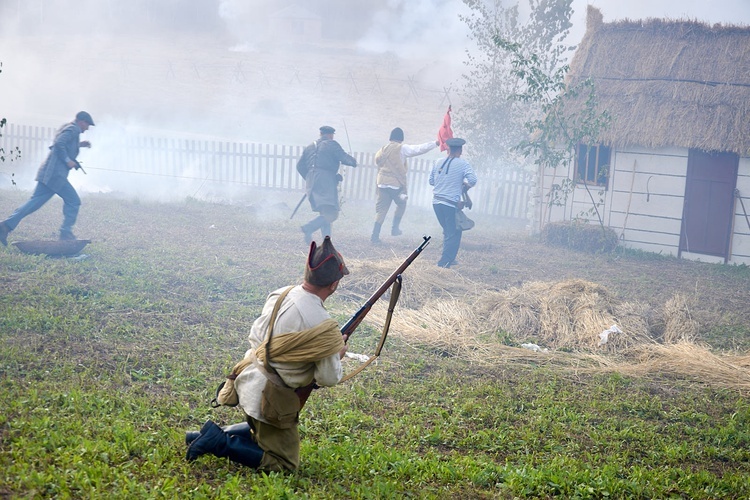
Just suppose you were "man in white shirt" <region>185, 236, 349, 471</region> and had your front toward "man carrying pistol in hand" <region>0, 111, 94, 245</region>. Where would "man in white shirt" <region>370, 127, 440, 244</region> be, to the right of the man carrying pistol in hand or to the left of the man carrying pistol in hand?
right

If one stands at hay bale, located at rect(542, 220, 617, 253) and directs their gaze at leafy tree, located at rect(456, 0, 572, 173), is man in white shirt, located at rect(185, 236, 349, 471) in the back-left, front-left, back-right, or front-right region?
back-left

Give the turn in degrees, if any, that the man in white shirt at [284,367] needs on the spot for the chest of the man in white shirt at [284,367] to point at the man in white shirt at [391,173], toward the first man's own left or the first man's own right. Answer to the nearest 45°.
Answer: approximately 45° to the first man's own left

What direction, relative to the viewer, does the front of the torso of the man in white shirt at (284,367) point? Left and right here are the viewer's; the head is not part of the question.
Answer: facing away from the viewer and to the right of the viewer
